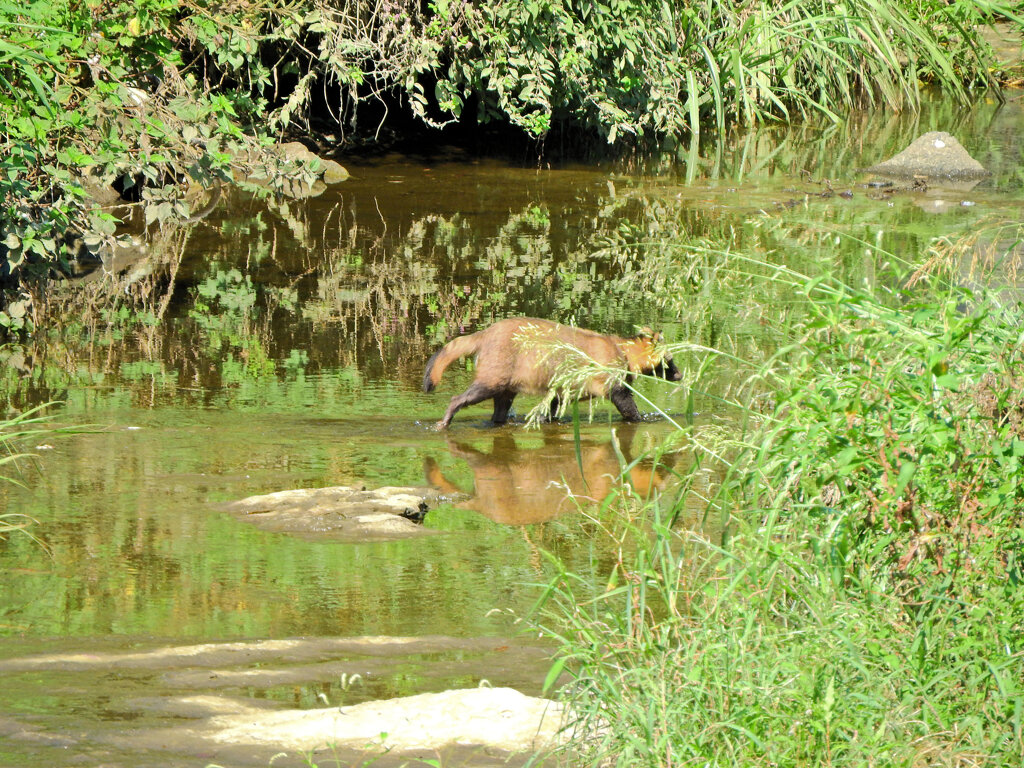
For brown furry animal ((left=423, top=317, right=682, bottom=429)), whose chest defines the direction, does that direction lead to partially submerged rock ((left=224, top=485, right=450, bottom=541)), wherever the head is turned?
no

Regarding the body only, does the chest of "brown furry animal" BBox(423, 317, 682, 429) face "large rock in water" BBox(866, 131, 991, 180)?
no

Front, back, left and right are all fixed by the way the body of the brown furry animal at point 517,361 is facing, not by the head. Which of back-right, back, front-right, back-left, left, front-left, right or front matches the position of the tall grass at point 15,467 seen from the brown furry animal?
back-right

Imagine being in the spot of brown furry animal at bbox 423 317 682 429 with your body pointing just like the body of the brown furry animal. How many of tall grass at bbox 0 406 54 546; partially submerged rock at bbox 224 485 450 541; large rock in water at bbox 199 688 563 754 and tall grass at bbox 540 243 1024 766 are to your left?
0

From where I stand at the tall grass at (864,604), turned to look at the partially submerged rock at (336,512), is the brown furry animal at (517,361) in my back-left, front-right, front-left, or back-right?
front-right

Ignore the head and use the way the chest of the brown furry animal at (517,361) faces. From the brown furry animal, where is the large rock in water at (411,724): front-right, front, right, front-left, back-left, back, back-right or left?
right

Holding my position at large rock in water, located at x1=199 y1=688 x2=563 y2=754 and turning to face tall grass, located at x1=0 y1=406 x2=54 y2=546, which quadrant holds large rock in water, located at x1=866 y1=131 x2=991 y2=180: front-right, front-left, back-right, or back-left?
front-right

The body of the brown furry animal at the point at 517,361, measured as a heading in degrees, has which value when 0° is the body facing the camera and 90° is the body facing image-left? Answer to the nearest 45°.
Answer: approximately 270°

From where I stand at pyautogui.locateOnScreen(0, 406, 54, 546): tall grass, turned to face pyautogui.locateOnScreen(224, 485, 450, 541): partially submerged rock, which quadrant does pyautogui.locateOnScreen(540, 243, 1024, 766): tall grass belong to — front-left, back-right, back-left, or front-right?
front-right

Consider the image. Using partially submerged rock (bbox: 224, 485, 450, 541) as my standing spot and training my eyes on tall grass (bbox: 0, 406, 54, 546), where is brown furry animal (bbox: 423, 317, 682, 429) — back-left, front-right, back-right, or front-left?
back-right

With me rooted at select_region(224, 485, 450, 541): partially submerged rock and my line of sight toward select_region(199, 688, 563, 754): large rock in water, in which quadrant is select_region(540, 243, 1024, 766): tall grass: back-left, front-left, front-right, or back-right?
front-left
